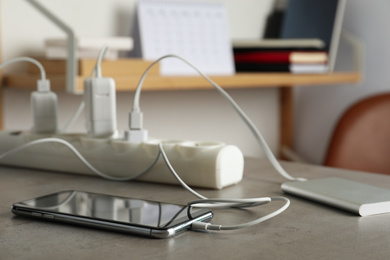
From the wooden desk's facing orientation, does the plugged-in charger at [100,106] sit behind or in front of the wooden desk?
in front

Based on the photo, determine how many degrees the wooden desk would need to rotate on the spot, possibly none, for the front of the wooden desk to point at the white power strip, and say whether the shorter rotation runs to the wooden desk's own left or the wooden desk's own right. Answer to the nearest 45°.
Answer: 0° — it already faces it

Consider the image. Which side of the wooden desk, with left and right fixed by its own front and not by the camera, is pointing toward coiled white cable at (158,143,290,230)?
front

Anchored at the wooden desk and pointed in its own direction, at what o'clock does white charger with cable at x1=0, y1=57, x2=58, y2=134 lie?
The white charger with cable is roughly at 1 o'clock from the wooden desk.

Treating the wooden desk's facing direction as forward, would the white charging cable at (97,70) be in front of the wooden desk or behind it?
in front

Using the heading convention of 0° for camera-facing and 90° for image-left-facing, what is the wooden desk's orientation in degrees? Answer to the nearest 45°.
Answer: approximately 0°
